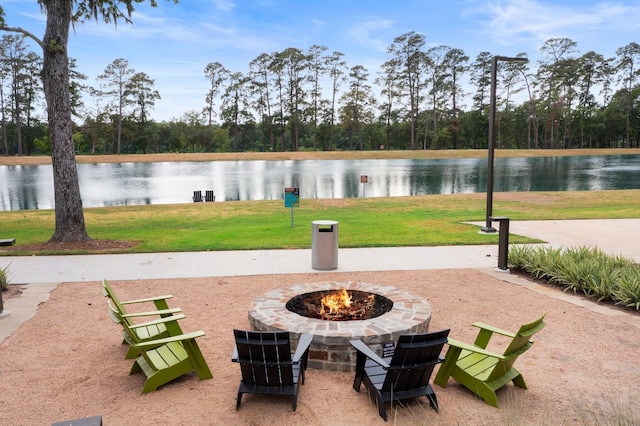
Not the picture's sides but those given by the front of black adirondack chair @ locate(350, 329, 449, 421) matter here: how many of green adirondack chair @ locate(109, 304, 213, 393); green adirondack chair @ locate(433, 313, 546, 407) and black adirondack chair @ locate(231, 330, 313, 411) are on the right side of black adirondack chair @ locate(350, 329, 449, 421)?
1

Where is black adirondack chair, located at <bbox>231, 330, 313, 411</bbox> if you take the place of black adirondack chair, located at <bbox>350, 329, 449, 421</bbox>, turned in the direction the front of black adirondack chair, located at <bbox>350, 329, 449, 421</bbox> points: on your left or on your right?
on your left

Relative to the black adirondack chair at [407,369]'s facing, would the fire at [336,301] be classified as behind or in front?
in front

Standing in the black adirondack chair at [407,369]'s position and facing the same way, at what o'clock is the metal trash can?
The metal trash can is roughly at 1 o'clock from the black adirondack chair.

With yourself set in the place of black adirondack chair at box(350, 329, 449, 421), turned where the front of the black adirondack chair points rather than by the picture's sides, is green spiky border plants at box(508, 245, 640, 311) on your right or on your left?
on your right

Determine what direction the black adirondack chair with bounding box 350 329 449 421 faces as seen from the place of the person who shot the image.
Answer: facing away from the viewer and to the left of the viewer

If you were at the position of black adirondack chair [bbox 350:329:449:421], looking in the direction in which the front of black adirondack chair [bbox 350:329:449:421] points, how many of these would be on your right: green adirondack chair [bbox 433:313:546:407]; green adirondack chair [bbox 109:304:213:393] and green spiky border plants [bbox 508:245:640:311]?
2

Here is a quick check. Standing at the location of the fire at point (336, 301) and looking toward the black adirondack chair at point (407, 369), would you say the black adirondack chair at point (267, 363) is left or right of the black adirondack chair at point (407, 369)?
right

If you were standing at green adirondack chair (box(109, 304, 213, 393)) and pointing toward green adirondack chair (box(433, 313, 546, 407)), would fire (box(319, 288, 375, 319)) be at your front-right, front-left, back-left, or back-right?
front-left

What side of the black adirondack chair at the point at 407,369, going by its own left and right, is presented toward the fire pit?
front

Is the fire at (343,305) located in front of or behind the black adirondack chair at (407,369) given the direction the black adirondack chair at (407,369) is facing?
in front

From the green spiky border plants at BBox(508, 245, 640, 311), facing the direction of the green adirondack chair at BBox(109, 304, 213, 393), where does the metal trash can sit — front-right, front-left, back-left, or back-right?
front-right

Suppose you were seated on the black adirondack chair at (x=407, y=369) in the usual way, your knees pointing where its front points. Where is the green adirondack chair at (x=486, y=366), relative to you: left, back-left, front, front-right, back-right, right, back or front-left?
right
